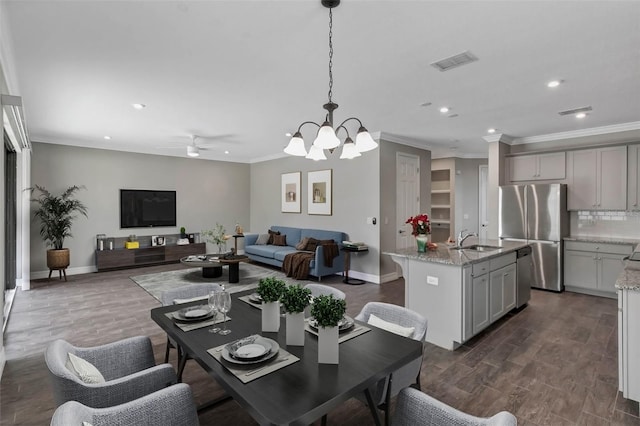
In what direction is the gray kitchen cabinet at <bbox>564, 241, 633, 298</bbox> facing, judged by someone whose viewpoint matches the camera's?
facing the viewer

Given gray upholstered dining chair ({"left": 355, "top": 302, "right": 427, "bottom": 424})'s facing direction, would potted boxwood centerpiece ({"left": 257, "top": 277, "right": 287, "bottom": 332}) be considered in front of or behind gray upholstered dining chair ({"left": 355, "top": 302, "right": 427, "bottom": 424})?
in front

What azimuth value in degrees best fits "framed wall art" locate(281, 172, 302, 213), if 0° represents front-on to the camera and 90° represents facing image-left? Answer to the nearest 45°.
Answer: approximately 45°

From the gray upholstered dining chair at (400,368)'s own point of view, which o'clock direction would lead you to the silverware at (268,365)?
The silverware is roughly at 12 o'clock from the gray upholstered dining chair.

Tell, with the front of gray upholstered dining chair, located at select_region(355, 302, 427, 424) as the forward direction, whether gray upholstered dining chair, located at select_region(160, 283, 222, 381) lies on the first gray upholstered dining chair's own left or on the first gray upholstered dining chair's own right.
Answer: on the first gray upholstered dining chair's own right

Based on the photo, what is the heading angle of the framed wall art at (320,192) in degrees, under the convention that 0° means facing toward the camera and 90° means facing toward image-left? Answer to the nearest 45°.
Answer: approximately 45°

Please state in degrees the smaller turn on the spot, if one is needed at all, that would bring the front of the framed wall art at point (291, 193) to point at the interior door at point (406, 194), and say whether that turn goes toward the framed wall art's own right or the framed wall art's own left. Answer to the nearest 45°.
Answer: approximately 90° to the framed wall art's own left

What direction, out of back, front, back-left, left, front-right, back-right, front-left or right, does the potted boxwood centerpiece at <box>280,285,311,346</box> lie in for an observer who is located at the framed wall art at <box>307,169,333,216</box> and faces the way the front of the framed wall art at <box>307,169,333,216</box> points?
front-left

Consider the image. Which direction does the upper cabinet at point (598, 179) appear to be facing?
toward the camera

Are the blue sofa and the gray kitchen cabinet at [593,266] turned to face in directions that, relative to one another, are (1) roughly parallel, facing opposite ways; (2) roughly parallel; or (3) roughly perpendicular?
roughly parallel

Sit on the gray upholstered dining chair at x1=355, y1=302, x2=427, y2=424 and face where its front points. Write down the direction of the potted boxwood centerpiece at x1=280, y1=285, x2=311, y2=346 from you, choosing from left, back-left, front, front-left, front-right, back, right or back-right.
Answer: front

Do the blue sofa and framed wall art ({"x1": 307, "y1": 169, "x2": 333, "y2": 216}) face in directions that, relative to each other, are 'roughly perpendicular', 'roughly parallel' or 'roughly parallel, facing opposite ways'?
roughly parallel

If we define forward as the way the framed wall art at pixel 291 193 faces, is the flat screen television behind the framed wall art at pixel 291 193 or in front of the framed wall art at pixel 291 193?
in front

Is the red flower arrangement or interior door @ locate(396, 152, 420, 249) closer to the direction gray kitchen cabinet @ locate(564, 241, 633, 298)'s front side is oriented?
the red flower arrangement

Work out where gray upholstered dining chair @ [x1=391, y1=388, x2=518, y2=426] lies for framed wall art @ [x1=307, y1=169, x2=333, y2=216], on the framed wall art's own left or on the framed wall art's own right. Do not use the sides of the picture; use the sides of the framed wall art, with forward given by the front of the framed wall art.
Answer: on the framed wall art's own left

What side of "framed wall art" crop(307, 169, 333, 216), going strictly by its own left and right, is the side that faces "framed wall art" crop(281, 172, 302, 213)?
right
